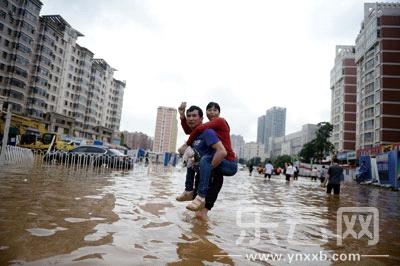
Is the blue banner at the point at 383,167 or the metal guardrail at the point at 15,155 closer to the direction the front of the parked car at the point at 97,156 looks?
the metal guardrail

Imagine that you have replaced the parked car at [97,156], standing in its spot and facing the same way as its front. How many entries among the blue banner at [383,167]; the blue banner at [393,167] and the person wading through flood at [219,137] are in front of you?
0

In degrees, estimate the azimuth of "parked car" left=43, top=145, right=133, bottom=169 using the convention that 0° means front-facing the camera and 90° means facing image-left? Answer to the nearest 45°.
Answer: approximately 135°

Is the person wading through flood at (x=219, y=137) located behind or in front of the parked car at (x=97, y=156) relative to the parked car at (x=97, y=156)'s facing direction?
behind

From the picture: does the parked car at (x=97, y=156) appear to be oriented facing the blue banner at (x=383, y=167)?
no

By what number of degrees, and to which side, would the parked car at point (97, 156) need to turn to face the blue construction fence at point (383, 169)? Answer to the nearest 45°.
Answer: approximately 135° to its right

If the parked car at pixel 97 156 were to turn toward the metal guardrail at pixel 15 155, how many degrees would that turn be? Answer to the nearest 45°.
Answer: approximately 45° to its left

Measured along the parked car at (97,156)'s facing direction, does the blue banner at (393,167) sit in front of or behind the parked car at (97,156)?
behind

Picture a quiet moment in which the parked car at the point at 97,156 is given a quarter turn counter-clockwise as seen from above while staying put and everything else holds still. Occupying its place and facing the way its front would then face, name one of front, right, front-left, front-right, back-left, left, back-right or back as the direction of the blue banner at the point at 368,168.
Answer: back-left
